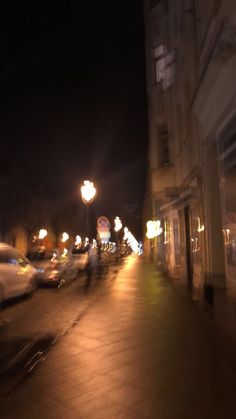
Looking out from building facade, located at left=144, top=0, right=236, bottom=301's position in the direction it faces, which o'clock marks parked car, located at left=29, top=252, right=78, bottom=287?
The parked car is roughly at 1 o'clock from the building facade.

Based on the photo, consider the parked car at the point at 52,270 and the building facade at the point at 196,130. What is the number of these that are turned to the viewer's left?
1

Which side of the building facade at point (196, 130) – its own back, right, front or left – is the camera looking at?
left

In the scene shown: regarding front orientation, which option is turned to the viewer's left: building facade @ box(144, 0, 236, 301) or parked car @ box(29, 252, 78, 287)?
the building facade
